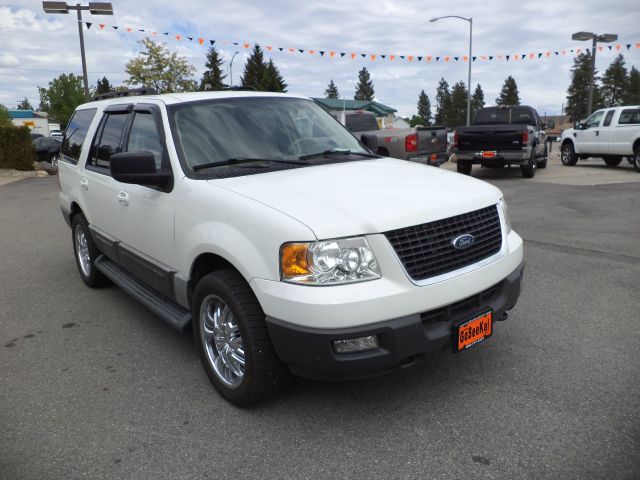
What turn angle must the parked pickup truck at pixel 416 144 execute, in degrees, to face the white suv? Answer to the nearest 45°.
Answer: approximately 135° to its left

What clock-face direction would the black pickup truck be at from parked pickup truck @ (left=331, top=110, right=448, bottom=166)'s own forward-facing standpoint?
The black pickup truck is roughly at 4 o'clock from the parked pickup truck.

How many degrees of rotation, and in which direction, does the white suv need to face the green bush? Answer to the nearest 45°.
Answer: approximately 180°

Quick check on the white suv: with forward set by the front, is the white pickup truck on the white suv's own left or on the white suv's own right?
on the white suv's own left

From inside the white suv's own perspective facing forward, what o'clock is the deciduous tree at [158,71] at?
The deciduous tree is roughly at 7 o'clock from the white suv.

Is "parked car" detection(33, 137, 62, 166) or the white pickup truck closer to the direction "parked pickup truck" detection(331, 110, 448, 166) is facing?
the parked car

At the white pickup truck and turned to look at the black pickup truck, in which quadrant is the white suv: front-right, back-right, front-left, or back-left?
front-left

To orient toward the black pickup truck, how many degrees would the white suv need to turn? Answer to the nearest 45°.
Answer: approximately 90° to its left

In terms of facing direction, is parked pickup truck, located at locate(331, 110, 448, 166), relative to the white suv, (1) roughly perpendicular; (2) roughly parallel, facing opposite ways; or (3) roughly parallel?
roughly parallel, facing opposite ways

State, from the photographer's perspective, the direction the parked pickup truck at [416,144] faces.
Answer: facing away from the viewer and to the left of the viewer

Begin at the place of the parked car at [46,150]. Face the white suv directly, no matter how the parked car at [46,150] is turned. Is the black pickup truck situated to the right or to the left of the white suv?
left

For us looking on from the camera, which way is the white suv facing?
facing the viewer and to the right of the viewer

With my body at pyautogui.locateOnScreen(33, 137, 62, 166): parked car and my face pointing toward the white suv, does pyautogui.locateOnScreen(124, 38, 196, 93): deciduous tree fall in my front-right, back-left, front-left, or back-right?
back-left
